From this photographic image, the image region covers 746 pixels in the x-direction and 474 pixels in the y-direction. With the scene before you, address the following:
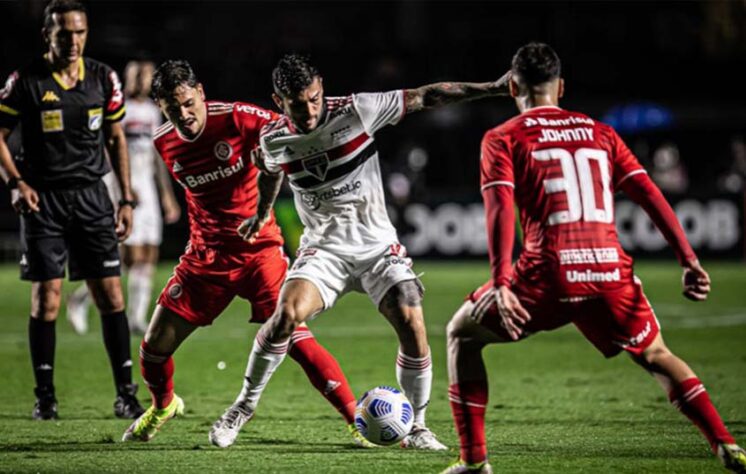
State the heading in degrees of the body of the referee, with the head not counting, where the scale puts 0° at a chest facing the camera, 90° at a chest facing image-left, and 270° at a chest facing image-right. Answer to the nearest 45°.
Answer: approximately 0°

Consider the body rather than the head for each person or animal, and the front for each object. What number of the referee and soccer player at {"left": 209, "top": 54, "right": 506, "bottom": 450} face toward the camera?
2

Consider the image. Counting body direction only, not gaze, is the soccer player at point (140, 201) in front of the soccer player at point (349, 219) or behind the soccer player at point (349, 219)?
behind

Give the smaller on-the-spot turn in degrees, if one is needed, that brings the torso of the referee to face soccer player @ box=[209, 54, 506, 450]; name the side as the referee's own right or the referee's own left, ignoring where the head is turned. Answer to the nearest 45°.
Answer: approximately 45° to the referee's own left

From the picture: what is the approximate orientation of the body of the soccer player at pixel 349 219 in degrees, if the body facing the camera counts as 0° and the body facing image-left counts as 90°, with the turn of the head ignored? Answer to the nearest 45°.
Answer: approximately 0°

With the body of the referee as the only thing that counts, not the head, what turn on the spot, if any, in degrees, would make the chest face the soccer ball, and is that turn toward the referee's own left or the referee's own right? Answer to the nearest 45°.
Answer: approximately 45° to the referee's own left

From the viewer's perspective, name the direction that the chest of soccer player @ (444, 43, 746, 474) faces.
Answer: away from the camera
